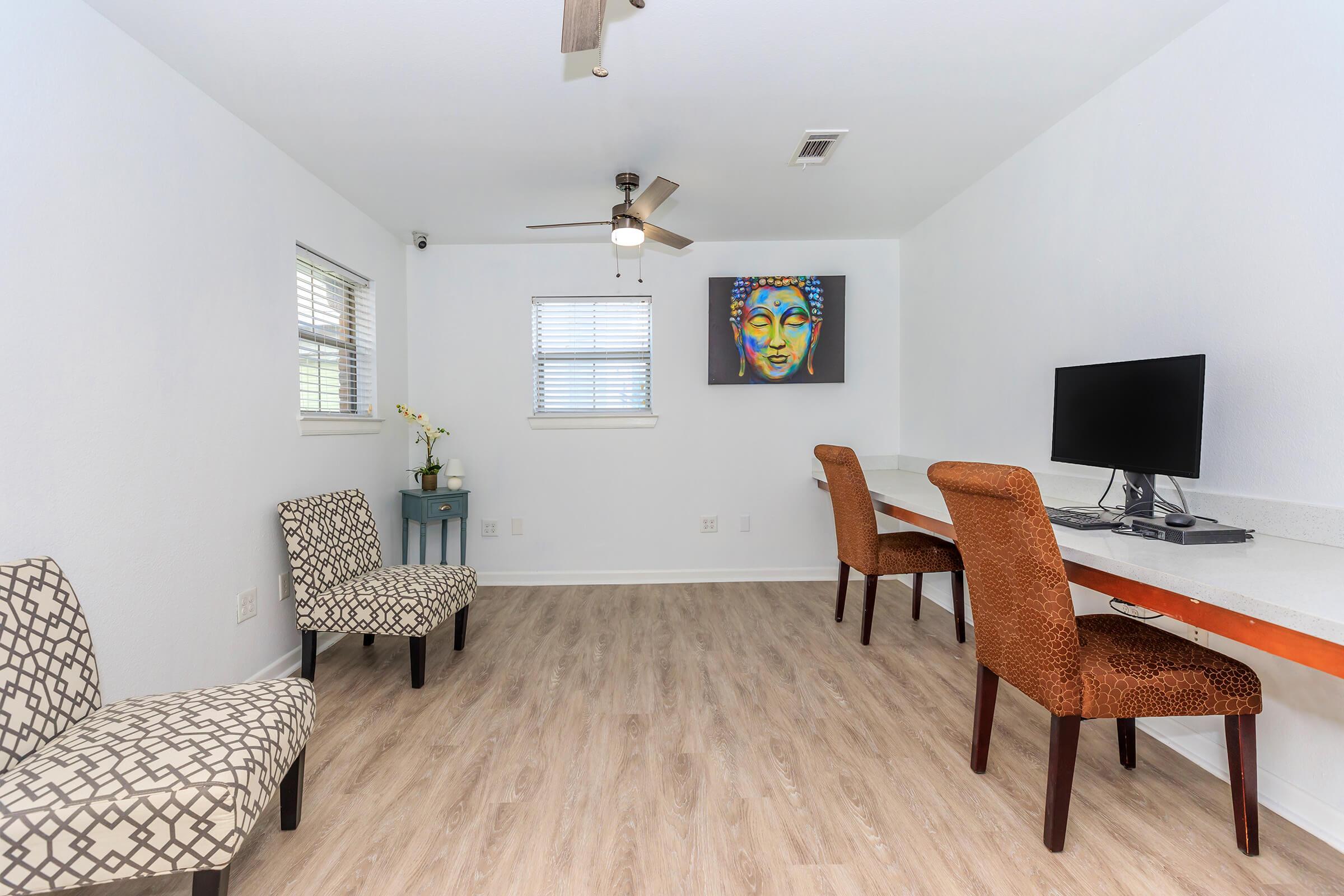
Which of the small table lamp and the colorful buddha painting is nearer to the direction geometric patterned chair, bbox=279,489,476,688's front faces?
the colorful buddha painting

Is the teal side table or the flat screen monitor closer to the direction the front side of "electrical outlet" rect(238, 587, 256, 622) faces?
the flat screen monitor

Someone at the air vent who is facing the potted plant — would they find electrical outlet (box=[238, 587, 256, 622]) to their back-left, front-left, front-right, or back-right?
front-left

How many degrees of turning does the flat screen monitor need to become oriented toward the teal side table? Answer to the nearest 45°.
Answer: approximately 45° to its right

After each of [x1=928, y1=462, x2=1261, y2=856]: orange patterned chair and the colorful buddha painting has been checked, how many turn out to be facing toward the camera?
1

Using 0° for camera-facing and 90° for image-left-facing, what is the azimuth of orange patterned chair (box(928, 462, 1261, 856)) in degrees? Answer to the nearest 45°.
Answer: approximately 225°

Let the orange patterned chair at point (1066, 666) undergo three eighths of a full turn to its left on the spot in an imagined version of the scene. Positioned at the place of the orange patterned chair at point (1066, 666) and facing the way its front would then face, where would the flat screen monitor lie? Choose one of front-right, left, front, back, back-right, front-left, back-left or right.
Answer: right

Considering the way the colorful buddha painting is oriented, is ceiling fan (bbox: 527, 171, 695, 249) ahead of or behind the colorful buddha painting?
ahead

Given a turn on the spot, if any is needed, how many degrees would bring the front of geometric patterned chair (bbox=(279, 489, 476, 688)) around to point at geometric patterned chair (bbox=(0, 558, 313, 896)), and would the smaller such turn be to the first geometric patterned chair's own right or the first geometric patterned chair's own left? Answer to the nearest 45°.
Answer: approximately 45° to the first geometric patterned chair's own right

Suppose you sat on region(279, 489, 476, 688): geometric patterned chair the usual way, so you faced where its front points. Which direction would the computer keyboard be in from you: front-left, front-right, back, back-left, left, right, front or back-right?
front

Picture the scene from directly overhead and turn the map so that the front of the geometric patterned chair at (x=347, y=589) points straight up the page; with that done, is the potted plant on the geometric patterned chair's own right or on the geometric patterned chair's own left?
on the geometric patterned chair's own left

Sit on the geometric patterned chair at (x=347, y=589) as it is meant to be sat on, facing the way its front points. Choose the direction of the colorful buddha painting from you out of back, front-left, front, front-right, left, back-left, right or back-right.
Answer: front-left

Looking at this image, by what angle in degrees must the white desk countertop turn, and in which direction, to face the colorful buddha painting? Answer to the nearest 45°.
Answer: approximately 90° to its right

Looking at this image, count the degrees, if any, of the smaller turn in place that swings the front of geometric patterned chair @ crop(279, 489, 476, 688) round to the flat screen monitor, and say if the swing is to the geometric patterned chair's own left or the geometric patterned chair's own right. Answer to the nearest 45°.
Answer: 0° — it already faces it

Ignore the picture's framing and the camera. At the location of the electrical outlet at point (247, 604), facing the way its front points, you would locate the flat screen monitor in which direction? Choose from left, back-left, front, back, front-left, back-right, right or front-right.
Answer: front

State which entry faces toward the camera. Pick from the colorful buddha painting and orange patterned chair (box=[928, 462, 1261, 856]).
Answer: the colorful buddha painting

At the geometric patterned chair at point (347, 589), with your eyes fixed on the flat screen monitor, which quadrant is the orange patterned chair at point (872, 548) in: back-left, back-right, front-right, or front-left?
front-left

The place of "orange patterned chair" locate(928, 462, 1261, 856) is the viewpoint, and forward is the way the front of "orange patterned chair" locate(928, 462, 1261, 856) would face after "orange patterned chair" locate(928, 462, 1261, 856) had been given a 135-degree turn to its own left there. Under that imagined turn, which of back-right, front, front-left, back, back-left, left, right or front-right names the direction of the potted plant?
front

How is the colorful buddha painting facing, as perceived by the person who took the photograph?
facing the viewer

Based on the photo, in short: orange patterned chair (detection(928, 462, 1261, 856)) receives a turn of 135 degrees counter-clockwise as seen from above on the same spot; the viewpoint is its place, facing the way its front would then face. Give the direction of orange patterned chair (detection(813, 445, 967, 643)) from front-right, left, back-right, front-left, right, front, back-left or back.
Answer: front-right

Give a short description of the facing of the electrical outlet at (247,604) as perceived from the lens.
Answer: facing the viewer and to the right of the viewer

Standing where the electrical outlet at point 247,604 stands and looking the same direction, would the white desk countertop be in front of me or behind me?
in front

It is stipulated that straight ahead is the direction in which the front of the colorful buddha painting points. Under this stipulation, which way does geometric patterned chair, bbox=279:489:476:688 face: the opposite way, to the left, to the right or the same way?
to the left
